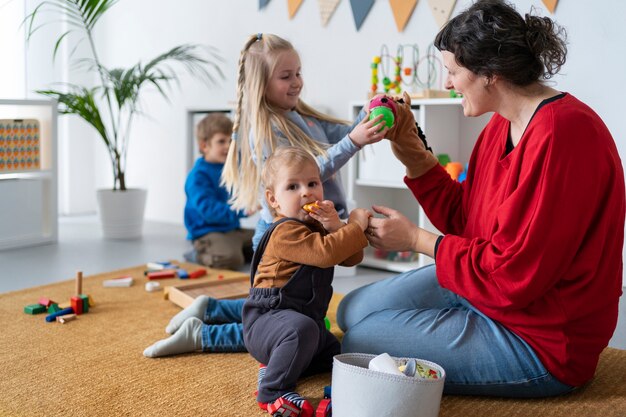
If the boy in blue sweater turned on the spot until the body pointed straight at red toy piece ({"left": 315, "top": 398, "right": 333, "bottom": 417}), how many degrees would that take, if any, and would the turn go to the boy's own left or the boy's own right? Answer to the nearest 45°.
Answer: approximately 90° to the boy's own right

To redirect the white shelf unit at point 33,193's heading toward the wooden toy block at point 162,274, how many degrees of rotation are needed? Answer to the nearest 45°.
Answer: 0° — it already faces it

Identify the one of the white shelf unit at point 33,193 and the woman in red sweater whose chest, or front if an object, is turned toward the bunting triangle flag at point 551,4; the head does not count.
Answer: the white shelf unit

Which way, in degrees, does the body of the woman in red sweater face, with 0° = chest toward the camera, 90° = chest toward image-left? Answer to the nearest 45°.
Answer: approximately 90°

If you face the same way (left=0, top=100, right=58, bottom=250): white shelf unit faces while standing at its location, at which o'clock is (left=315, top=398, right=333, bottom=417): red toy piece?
The red toy piece is roughly at 1 o'clock from the white shelf unit.

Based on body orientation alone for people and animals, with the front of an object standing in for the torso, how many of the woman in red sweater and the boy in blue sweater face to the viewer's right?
1

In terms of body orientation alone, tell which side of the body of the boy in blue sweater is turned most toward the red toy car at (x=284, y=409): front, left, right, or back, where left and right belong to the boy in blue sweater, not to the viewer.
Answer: right

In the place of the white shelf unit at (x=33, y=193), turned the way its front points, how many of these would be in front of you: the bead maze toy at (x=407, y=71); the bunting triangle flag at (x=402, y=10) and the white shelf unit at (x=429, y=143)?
3

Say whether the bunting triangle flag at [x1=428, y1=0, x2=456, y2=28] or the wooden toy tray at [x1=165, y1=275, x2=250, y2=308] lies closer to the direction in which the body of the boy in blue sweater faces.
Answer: the bunting triangle flag

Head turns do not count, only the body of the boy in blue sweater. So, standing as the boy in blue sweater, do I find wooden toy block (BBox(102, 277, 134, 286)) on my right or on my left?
on my right

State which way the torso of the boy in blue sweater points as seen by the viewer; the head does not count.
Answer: to the viewer's right
